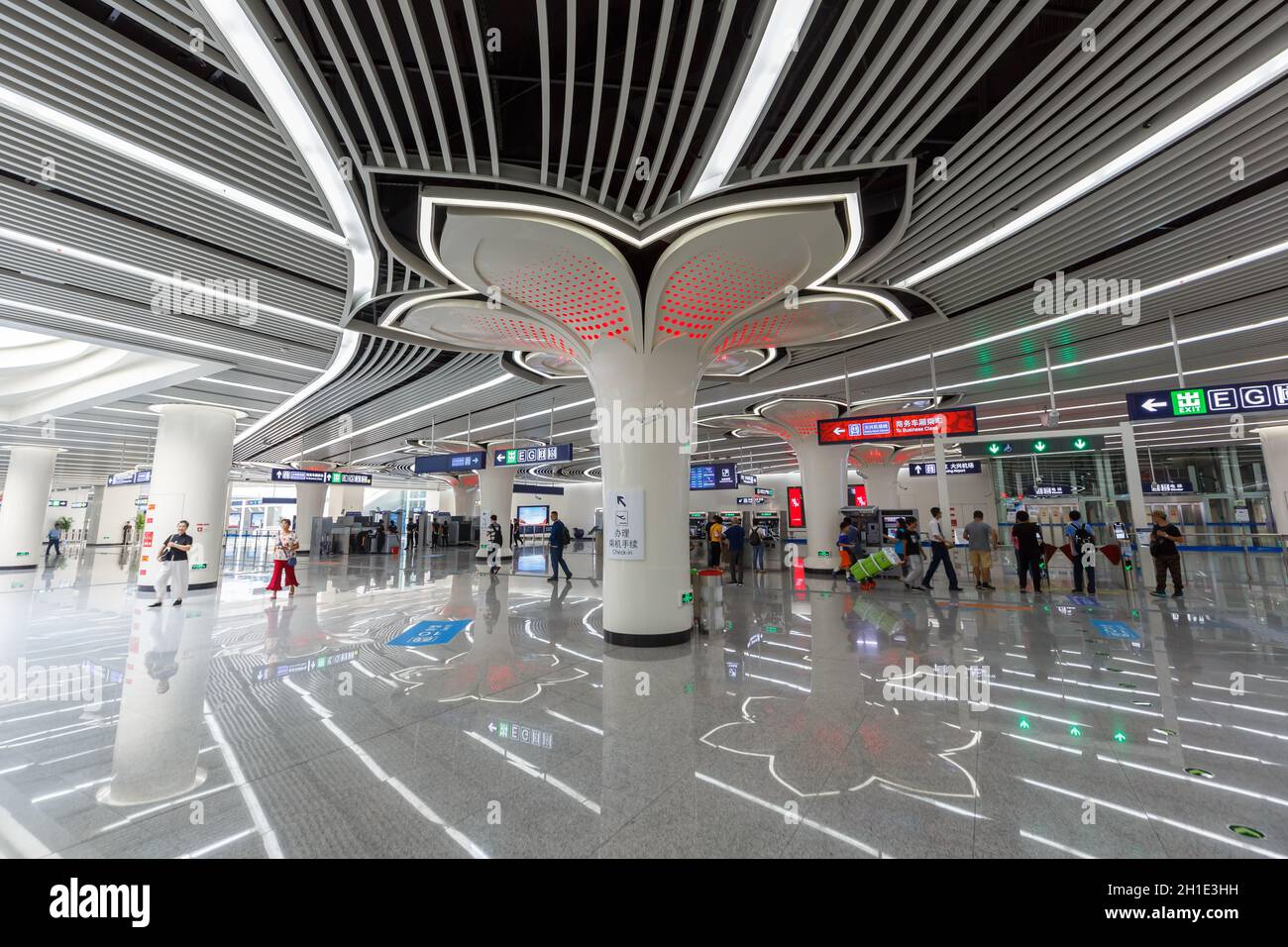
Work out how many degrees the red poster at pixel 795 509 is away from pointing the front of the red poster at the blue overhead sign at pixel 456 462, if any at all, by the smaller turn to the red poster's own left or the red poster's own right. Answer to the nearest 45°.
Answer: approximately 45° to the red poster's own right

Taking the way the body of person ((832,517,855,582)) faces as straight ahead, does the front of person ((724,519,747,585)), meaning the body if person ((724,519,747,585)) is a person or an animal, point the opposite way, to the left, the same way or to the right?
to the left

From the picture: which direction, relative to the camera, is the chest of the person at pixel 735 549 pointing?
away from the camera

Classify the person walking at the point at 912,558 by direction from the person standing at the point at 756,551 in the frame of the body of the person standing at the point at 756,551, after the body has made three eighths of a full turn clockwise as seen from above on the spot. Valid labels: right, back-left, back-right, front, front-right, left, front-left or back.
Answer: front

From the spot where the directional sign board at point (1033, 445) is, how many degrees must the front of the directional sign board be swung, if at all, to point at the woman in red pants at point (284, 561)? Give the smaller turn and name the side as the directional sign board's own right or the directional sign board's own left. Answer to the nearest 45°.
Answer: approximately 45° to the directional sign board's own right

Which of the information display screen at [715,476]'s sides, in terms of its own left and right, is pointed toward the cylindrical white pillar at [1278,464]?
left

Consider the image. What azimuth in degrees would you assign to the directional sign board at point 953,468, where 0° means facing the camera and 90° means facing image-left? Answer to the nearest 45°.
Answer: approximately 0°

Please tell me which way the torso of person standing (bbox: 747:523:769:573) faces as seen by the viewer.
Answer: away from the camera
